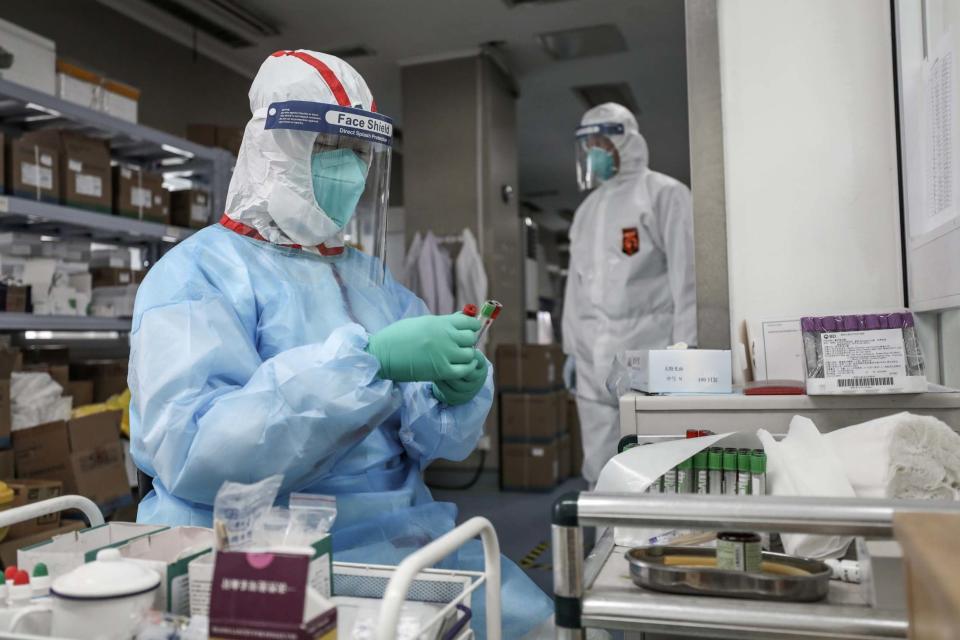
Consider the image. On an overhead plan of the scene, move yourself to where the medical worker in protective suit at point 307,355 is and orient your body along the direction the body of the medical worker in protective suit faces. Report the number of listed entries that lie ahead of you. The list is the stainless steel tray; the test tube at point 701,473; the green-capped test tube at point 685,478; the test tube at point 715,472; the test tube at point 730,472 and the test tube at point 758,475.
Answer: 6

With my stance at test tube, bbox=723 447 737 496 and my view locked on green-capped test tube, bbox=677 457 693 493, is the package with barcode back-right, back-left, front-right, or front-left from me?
back-right

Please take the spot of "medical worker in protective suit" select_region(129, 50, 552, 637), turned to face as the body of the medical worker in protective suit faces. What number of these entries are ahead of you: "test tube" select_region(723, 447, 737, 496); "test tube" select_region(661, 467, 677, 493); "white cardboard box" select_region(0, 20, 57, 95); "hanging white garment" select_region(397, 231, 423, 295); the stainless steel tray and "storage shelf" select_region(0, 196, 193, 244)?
3

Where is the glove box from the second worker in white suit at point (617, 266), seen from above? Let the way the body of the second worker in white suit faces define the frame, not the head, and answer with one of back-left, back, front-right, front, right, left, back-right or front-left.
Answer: front-left

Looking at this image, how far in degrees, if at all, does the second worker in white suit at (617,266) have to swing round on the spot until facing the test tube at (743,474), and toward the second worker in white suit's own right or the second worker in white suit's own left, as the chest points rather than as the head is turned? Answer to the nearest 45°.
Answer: approximately 45° to the second worker in white suit's own left

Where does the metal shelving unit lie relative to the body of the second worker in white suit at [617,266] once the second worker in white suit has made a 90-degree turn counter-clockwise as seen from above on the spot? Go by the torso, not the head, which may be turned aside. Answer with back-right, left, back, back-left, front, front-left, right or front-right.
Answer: back-right

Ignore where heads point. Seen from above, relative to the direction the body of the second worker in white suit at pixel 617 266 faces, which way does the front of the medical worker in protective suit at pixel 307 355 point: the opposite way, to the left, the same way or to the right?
to the left

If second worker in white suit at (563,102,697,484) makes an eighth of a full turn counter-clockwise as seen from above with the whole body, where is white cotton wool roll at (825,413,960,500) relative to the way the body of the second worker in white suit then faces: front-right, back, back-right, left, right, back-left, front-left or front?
front

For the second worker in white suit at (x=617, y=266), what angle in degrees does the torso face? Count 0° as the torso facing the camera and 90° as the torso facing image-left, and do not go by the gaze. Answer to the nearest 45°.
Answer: approximately 45°

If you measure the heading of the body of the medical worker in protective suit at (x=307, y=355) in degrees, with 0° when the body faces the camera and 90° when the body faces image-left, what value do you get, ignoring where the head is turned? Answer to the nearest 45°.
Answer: approximately 315°

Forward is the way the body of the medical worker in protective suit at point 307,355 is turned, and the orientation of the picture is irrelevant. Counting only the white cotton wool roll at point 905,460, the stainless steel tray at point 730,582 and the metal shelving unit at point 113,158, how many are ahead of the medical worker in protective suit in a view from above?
2

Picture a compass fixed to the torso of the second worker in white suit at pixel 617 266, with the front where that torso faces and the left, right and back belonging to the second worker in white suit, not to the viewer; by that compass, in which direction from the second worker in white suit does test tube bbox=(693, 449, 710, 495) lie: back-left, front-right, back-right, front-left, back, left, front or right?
front-left

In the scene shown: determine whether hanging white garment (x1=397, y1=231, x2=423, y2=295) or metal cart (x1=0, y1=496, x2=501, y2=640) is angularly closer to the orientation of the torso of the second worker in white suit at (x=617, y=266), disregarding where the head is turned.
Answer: the metal cart

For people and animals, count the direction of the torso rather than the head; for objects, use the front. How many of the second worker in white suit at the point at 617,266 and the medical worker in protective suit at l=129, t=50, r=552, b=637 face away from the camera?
0

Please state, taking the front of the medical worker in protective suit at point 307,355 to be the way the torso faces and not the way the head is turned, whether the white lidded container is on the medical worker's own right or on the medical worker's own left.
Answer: on the medical worker's own right

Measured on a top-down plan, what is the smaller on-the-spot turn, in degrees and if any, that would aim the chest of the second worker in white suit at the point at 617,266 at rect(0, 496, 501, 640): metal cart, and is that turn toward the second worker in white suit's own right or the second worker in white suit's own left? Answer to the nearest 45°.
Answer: approximately 45° to the second worker in white suit's own left

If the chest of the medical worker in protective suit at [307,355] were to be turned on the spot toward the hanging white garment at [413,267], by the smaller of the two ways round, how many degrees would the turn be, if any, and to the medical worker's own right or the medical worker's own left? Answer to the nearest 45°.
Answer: approximately 135° to the medical worker's own left
